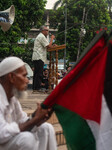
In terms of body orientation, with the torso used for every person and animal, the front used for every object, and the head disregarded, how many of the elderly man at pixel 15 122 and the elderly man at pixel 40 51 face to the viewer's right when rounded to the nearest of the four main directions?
2

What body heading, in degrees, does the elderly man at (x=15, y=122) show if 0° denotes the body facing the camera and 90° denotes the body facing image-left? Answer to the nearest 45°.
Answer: approximately 270°

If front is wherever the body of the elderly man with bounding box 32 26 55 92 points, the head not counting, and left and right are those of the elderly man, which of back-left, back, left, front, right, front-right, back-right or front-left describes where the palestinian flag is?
right

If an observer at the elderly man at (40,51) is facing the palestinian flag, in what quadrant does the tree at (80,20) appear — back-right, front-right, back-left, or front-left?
back-left

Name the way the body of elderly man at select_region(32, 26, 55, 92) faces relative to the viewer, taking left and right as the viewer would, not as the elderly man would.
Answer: facing to the right of the viewer

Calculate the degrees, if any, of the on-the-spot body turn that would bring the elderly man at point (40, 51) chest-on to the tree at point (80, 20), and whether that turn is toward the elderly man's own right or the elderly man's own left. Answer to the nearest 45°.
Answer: approximately 90° to the elderly man's own left

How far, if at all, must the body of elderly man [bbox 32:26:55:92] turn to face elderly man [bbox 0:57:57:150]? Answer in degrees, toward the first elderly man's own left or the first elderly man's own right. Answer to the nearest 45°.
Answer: approximately 90° to the first elderly man's own right

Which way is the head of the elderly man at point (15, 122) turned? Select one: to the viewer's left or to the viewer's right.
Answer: to the viewer's right
